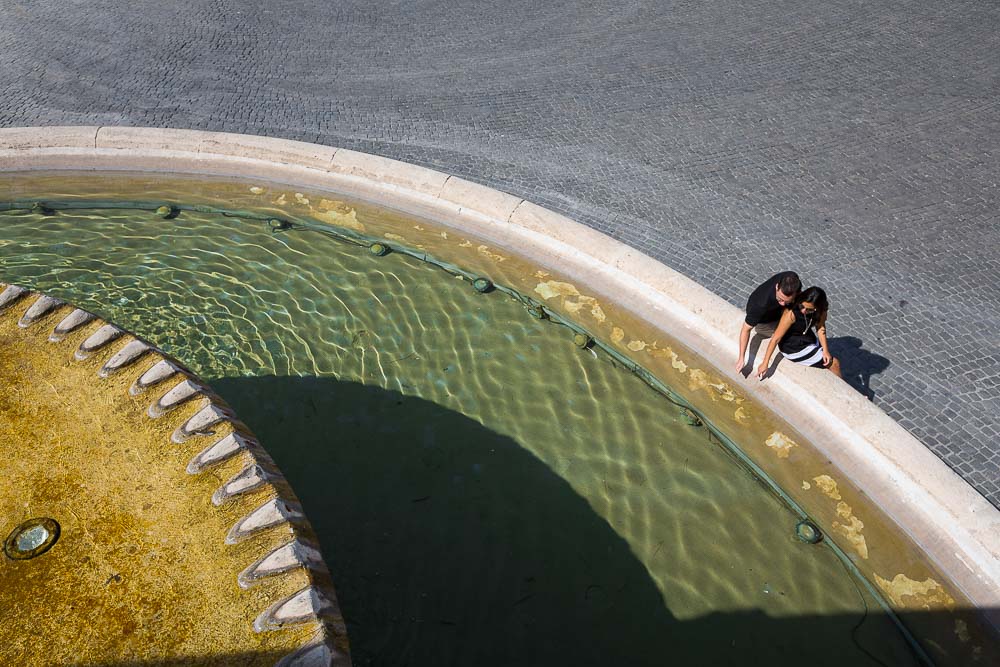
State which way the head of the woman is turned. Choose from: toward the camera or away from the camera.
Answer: toward the camera

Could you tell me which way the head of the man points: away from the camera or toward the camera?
toward the camera

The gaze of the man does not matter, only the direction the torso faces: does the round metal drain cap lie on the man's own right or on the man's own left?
on the man's own right
